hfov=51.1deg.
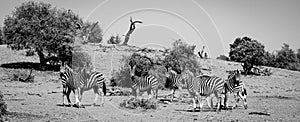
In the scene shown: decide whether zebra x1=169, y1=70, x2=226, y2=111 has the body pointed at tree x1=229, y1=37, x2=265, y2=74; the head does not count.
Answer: no

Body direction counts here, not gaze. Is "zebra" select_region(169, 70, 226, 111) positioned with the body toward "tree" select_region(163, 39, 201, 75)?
no

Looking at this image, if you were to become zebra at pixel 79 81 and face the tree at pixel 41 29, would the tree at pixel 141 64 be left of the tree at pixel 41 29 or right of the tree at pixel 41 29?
right

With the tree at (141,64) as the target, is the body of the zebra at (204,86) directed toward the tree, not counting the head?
no

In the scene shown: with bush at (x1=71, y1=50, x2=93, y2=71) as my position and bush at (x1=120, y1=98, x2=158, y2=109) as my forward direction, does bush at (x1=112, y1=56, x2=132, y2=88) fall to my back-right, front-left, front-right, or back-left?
front-left

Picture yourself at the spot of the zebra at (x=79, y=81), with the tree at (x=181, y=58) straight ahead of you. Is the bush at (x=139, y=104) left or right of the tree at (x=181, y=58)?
right
